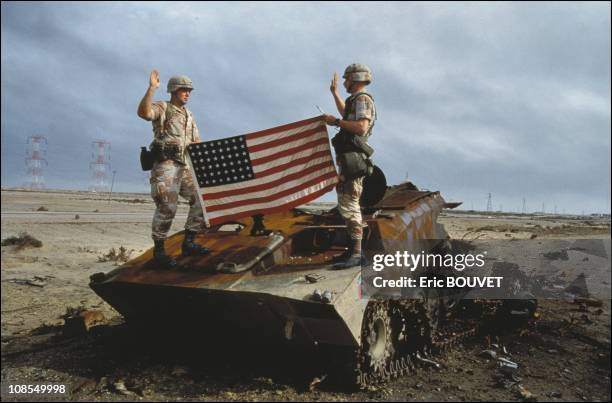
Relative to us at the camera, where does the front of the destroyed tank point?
facing the viewer and to the left of the viewer

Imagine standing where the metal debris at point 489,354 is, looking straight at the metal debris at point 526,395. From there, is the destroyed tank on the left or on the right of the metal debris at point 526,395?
right

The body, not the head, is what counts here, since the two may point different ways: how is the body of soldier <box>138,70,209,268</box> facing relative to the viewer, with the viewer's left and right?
facing the viewer and to the right of the viewer

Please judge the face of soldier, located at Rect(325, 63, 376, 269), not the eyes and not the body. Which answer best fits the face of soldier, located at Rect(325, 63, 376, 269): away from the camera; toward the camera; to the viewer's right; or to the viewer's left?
to the viewer's left

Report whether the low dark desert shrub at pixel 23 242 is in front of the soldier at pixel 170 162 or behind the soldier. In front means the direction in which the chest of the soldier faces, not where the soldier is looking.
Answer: behind

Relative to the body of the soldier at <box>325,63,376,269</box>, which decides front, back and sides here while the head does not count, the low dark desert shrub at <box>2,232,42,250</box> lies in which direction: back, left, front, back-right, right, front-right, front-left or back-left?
front-right

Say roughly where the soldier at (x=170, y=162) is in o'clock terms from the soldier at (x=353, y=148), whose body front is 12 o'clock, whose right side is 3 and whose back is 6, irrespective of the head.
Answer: the soldier at (x=170, y=162) is roughly at 12 o'clock from the soldier at (x=353, y=148).

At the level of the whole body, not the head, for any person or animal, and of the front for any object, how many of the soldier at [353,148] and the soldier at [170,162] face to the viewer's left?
1

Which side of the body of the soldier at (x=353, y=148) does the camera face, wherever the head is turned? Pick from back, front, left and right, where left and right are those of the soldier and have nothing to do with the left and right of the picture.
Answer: left

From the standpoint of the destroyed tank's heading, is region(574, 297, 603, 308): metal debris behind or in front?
behind
